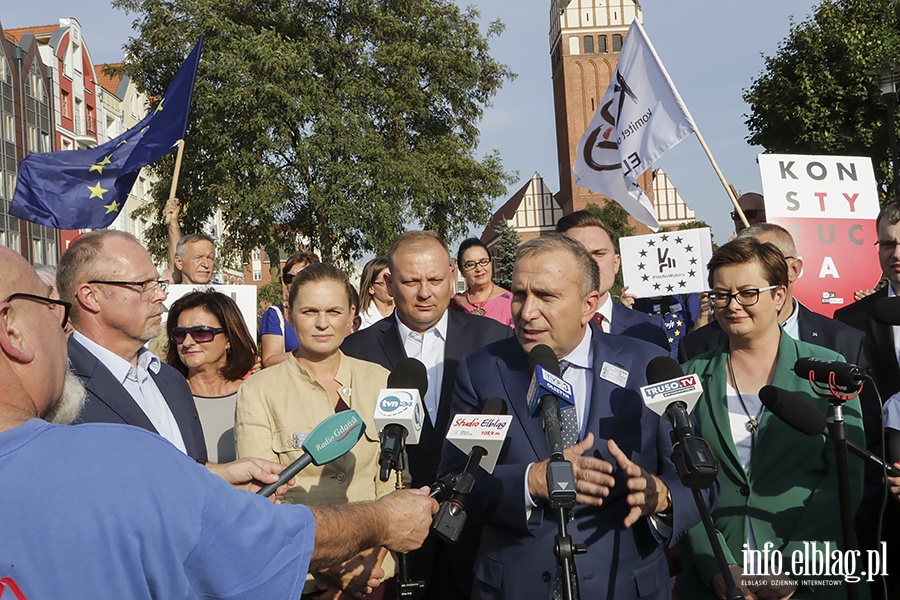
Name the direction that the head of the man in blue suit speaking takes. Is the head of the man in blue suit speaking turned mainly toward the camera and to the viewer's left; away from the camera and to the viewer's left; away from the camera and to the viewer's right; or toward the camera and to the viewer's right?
toward the camera and to the viewer's left

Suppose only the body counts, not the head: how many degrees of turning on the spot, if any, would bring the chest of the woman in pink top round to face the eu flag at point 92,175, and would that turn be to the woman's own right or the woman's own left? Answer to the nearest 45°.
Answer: approximately 90° to the woman's own right

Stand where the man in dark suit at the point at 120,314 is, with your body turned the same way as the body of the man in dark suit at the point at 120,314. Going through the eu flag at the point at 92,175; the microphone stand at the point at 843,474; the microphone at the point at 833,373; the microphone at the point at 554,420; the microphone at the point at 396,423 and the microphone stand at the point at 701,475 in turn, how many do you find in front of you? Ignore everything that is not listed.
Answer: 5

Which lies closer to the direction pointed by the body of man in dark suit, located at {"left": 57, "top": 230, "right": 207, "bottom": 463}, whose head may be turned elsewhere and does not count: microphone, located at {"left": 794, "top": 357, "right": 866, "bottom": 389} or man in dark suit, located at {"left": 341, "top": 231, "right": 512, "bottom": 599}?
the microphone

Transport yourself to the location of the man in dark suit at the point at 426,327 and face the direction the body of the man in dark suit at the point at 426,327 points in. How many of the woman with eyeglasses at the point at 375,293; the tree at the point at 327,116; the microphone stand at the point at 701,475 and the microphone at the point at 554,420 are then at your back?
2

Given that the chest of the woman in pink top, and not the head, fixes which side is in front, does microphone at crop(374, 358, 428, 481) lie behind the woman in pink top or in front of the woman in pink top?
in front

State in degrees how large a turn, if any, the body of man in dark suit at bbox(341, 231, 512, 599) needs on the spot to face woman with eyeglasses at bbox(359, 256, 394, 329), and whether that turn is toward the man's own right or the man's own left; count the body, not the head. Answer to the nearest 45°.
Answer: approximately 180°

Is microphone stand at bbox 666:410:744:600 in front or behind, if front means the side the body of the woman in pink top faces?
in front

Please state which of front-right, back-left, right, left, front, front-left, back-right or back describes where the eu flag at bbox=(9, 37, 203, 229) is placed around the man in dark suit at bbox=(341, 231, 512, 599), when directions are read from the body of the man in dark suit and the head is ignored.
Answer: back-right

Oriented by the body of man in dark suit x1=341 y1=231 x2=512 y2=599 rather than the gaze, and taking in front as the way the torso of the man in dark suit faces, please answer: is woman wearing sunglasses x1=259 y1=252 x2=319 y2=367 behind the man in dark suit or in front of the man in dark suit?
behind

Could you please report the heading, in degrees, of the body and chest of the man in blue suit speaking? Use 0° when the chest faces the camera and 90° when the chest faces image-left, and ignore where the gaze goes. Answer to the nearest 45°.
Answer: approximately 0°

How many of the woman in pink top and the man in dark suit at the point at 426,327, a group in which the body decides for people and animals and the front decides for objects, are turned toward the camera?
2

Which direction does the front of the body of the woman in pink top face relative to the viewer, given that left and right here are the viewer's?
facing the viewer

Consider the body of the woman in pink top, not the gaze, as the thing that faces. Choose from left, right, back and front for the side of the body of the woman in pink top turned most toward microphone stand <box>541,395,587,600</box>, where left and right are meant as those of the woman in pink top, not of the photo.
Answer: front

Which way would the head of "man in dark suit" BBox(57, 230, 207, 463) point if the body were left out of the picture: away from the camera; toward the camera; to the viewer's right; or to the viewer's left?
to the viewer's right
